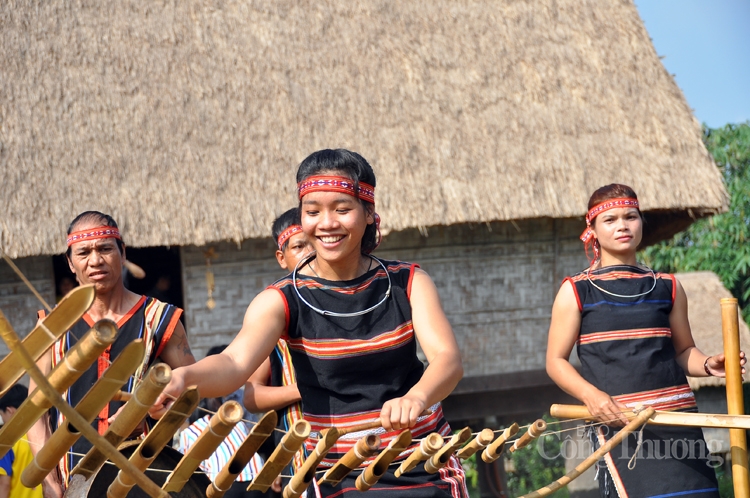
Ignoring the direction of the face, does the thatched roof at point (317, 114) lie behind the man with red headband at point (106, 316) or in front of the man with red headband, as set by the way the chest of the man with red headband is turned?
behind

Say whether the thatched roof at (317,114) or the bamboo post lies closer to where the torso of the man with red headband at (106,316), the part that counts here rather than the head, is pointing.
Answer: the bamboo post

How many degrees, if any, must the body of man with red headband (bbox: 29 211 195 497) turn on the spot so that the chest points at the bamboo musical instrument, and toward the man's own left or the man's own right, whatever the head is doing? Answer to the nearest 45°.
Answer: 0° — they already face it

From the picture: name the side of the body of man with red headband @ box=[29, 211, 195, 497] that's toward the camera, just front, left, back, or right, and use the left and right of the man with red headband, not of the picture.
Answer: front

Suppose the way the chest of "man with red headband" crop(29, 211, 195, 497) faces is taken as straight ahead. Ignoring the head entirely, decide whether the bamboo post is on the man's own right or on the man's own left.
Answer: on the man's own left

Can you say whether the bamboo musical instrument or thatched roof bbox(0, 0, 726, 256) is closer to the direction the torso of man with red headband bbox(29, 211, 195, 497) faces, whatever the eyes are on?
the bamboo musical instrument

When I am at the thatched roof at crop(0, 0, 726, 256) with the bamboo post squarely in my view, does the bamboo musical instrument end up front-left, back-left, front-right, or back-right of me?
front-right

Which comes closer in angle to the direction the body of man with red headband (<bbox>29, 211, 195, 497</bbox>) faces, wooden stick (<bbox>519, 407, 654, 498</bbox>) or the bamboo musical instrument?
the bamboo musical instrument

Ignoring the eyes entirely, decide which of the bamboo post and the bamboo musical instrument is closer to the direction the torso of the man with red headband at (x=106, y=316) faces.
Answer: the bamboo musical instrument

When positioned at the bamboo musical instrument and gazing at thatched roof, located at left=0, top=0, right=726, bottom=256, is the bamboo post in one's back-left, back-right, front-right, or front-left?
front-right

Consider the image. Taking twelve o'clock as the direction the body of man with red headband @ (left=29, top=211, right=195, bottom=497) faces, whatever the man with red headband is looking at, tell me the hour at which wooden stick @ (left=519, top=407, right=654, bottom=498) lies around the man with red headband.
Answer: The wooden stick is roughly at 10 o'clock from the man with red headband.

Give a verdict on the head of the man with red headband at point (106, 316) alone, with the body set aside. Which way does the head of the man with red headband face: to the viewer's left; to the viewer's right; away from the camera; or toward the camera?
toward the camera

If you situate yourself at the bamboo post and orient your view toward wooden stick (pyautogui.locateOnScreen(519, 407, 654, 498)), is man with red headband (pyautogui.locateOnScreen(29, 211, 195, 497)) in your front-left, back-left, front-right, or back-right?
front-right

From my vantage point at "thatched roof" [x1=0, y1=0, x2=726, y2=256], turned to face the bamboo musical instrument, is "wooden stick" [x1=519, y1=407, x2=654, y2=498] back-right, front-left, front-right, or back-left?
front-left
